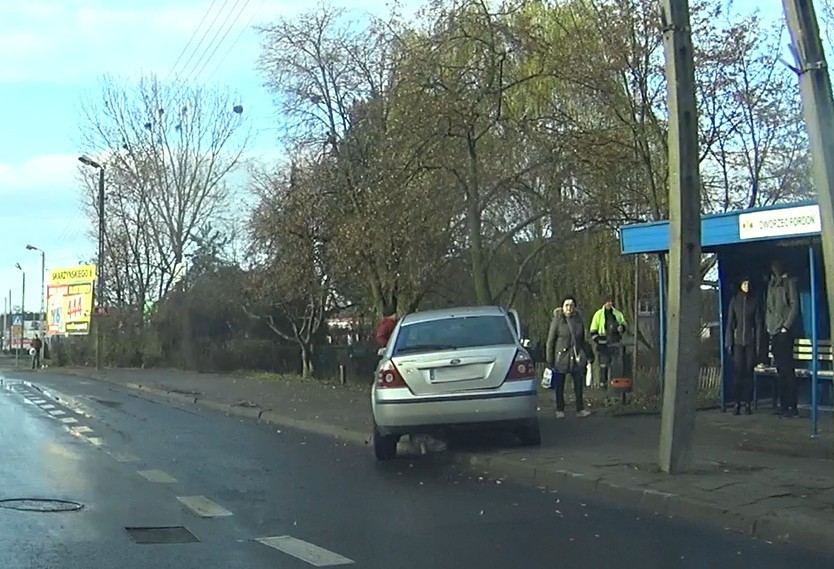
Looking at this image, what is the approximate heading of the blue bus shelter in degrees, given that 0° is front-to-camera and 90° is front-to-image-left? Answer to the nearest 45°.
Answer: approximately 45°

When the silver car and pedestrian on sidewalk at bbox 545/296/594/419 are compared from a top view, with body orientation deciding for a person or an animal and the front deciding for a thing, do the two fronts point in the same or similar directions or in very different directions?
very different directions

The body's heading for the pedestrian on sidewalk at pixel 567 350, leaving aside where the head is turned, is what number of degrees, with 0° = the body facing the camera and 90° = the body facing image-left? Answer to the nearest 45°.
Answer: approximately 0°

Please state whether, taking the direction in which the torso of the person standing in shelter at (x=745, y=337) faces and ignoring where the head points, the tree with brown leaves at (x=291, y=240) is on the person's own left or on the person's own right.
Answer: on the person's own right

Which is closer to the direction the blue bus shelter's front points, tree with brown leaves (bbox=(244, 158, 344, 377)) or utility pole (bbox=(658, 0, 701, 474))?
the utility pole

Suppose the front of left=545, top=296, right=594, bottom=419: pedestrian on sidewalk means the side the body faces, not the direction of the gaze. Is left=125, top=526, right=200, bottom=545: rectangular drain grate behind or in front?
in front

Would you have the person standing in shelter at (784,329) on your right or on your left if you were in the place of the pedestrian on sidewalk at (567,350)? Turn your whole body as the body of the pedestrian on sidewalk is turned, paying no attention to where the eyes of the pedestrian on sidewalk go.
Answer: on your left

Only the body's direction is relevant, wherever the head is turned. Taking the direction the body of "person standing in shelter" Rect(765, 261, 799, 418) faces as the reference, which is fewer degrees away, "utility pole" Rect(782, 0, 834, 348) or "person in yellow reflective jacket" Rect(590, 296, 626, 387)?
the utility pole

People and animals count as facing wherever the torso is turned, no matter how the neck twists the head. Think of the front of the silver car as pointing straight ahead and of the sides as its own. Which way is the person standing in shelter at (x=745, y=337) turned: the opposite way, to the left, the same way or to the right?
the opposite way

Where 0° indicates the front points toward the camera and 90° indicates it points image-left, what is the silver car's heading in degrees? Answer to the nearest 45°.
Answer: approximately 180°
